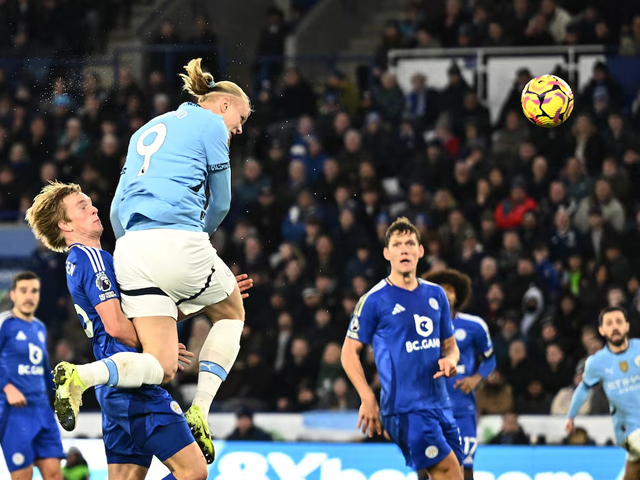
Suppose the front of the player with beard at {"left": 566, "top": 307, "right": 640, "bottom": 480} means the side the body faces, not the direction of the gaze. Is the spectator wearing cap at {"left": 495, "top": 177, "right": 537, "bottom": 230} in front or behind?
behind

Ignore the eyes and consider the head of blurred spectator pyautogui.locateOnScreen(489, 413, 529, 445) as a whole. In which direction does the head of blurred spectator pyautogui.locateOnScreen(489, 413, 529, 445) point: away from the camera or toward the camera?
toward the camera

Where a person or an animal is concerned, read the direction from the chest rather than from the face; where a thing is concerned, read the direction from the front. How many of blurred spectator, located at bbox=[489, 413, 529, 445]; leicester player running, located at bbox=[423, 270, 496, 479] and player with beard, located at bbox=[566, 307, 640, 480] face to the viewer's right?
0

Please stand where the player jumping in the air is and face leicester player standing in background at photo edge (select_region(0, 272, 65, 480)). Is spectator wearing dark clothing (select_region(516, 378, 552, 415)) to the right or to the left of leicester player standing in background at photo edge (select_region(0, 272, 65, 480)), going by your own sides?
right

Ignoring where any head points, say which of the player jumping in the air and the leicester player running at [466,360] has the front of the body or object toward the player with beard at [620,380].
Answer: the player jumping in the air

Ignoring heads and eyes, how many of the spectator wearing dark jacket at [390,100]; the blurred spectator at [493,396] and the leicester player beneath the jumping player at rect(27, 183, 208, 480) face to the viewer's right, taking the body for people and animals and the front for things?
1

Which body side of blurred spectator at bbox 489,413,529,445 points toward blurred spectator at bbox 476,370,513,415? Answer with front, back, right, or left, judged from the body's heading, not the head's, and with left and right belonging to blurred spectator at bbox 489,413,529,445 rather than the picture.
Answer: back

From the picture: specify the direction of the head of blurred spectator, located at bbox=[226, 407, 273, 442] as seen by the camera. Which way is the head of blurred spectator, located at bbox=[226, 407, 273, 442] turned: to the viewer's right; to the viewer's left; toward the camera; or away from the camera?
toward the camera

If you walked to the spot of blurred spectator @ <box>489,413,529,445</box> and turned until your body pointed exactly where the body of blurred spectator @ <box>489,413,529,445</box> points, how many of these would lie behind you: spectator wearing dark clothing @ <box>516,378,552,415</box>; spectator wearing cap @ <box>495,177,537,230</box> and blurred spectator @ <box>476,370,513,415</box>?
3

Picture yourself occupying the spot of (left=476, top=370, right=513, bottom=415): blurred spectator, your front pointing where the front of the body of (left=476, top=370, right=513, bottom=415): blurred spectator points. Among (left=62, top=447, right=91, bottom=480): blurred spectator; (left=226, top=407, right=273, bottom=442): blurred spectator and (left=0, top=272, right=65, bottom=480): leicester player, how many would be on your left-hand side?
0

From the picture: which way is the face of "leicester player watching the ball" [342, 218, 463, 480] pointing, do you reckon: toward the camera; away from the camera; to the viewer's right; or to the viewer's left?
toward the camera

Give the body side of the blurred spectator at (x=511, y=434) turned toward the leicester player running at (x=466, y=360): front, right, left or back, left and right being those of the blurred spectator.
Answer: front

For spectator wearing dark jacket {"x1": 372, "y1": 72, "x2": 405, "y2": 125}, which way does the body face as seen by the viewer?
toward the camera

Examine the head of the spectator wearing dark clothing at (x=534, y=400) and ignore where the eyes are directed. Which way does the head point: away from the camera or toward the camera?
toward the camera
